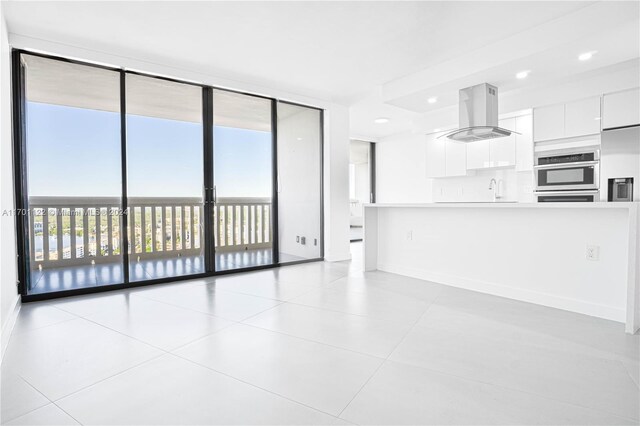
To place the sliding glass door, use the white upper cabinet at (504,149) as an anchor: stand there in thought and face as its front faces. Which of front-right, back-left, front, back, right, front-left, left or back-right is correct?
front-right

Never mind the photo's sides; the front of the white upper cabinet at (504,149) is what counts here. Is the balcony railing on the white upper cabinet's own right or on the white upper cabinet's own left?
on the white upper cabinet's own right

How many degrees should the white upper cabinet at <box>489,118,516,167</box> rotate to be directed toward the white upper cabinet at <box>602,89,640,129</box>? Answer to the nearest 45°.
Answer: approximately 45° to its left

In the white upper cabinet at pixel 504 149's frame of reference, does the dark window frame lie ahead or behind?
ahead

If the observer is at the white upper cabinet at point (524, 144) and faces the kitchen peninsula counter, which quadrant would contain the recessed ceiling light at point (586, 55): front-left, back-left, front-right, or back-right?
front-left

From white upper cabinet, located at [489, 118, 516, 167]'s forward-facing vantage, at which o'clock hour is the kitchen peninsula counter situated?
The kitchen peninsula counter is roughly at 12 o'clock from the white upper cabinet.

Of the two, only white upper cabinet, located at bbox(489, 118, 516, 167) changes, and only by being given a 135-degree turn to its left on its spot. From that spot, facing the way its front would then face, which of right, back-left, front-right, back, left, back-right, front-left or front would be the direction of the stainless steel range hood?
back-right

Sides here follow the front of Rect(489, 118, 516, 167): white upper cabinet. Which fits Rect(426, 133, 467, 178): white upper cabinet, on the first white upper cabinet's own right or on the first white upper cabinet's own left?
on the first white upper cabinet's own right

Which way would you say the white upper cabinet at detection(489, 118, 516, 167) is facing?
toward the camera

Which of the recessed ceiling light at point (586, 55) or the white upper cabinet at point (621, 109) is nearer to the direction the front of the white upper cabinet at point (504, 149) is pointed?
the recessed ceiling light

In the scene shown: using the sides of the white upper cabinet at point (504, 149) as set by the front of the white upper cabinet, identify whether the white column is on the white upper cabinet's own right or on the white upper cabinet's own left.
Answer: on the white upper cabinet's own right
